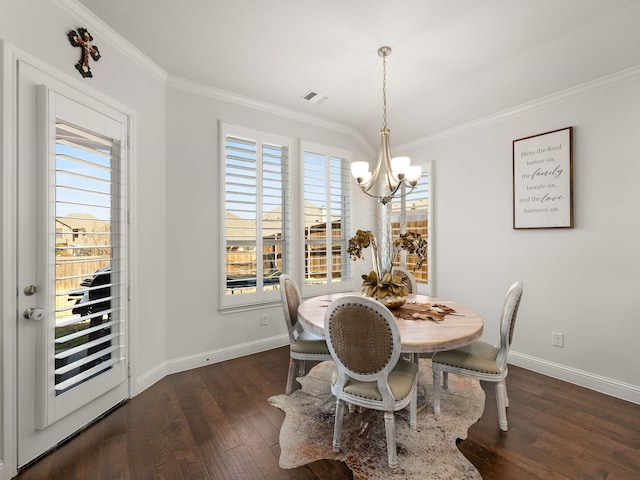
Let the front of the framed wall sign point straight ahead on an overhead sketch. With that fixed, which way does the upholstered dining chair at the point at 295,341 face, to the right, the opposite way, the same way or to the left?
the opposite way

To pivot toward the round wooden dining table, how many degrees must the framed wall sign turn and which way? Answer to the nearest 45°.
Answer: approximately 45° to its left

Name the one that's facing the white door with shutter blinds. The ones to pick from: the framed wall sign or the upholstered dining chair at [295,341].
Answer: the framed wall sign

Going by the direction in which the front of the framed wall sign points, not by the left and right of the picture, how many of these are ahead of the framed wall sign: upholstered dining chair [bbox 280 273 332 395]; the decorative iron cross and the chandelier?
3

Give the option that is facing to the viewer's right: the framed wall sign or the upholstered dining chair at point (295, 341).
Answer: the upholstered dining chair

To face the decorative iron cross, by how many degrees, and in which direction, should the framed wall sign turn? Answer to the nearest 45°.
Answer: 0° — it already faces it

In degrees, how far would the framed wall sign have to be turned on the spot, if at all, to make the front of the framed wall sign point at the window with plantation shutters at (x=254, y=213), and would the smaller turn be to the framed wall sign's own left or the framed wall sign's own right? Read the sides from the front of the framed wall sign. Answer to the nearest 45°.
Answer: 0° — it already faces it

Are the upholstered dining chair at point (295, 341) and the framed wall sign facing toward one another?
yes

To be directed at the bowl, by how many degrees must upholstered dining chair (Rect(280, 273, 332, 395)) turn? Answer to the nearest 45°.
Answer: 0° — it already faces it

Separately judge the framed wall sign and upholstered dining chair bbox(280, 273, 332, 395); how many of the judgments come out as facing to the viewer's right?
1

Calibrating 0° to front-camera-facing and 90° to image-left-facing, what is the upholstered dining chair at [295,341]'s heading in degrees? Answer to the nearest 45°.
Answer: approximately 270°
